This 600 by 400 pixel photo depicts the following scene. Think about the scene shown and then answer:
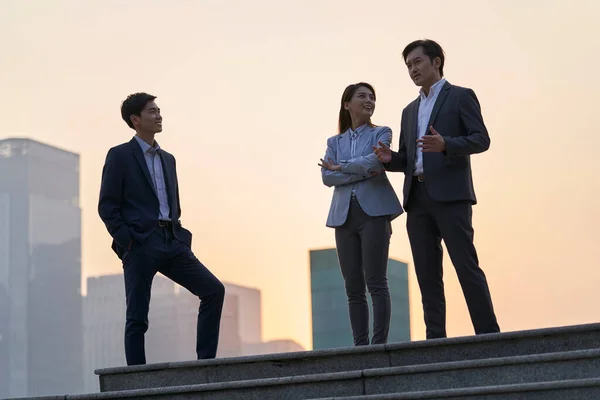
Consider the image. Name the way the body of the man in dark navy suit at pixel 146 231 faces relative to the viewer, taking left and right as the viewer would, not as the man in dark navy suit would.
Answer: facing the viewer and to the right of the viewer

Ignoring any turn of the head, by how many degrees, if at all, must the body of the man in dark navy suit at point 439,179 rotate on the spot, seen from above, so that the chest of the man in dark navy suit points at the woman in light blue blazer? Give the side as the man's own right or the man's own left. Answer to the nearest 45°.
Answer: approximately 90° to the man's own right

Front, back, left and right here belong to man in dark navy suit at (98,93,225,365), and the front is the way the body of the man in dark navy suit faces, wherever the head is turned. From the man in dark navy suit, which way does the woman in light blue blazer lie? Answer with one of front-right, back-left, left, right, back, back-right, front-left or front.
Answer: front-left

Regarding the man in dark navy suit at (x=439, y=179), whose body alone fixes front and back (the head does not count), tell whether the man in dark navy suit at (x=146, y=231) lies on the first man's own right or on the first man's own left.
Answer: on the first man's own right

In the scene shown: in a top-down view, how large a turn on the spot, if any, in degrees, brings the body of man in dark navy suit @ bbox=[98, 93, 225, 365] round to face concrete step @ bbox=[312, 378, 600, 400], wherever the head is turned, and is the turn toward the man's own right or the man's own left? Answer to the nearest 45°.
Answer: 0° — they already face it

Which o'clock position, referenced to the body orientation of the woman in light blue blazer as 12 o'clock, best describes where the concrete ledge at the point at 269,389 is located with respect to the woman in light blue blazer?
The concrete ledge is roughly at 1 o'clock from the woman in light blue blazer.

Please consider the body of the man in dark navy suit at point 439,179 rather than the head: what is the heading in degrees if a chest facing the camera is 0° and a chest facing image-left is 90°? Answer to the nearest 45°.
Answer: approximately 45°

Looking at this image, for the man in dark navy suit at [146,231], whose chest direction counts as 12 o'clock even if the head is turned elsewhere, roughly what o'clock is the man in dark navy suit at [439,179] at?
the man in dark navy suit at [439,179] is roughly at 11 o'clock from the man in dark navy suit at [146,231].

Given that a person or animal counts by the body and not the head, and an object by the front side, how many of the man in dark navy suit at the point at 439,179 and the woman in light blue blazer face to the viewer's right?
0
